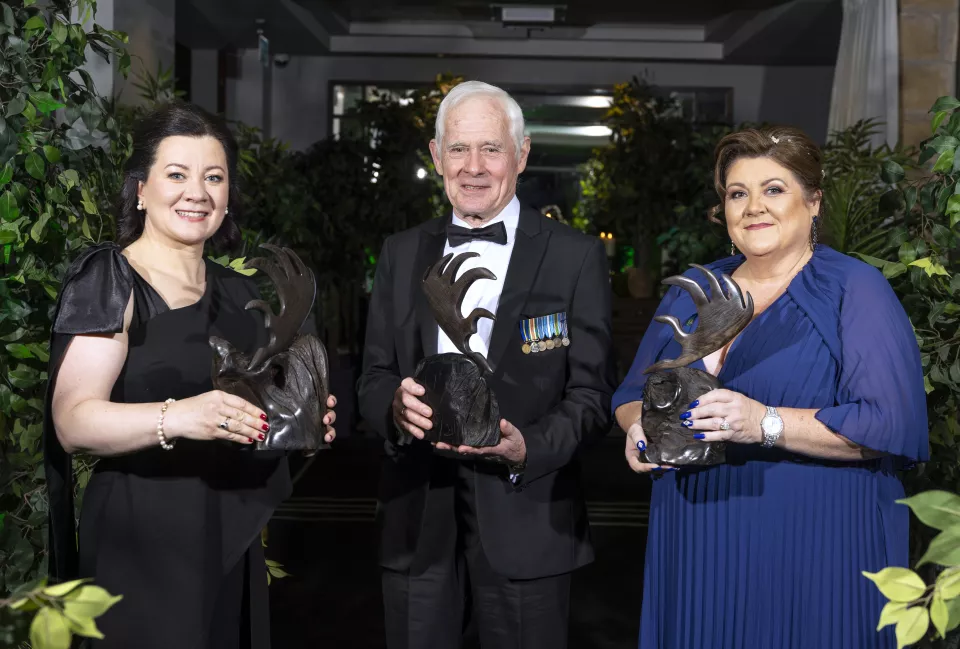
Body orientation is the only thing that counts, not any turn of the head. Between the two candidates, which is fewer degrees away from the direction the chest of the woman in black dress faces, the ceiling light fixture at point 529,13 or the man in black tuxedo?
the man in black tuxedo

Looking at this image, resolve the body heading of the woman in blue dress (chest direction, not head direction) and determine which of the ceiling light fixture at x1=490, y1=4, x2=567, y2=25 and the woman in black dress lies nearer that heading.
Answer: the woman in black dress

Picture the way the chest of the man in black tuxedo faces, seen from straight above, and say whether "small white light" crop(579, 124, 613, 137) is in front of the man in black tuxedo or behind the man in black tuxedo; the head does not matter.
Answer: behind

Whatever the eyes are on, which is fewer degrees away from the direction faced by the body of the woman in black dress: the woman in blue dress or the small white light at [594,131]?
the woman in blue dress

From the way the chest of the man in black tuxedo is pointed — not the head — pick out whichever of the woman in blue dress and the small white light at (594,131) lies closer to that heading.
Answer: the woman in blue dress

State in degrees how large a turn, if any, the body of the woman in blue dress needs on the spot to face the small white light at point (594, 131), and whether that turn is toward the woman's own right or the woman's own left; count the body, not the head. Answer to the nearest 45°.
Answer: approximately 135° to the woman's own right

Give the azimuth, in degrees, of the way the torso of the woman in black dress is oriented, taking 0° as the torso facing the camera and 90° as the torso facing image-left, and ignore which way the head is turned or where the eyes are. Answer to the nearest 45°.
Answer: approximately 315°

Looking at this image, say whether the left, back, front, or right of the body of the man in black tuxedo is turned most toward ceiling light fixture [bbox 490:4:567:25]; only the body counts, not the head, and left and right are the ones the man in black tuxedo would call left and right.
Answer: back

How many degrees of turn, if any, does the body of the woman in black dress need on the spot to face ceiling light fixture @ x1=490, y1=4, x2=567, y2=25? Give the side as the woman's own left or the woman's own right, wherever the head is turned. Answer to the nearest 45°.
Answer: approximately 90° to the woman's own left
